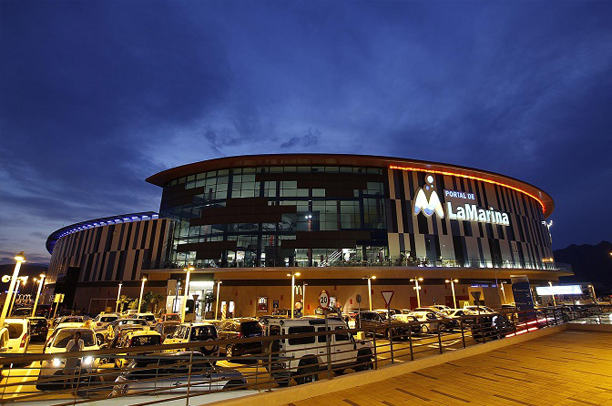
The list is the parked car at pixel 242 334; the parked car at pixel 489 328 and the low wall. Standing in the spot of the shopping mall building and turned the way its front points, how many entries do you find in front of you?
3

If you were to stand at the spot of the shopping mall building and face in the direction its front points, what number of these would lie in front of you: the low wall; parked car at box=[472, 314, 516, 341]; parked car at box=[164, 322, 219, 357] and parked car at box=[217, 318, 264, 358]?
4

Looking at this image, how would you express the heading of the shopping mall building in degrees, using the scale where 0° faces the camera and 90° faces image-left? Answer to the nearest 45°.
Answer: approximately 0°

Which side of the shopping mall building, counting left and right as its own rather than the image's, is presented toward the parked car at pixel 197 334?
front

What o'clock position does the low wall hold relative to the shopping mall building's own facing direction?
The low wall is roughly at 12 o'clock from the shopping mall building.

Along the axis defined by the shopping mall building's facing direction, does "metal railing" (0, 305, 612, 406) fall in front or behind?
in front
